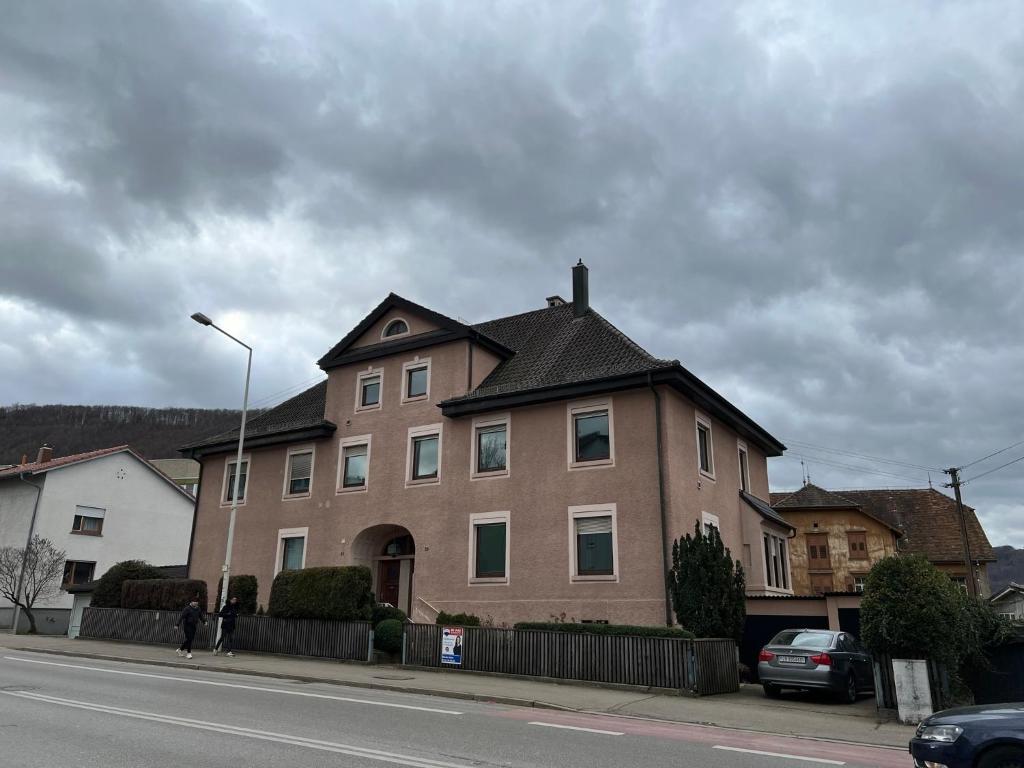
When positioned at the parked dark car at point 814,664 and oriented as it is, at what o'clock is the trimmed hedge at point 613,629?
The trimmed hedge is roughly at 8 o'clock from the parked dark car.

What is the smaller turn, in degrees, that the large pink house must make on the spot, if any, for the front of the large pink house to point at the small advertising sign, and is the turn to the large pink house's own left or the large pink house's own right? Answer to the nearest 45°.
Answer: approximately 45° to the large pink house's own left

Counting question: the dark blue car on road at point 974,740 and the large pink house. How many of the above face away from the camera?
0

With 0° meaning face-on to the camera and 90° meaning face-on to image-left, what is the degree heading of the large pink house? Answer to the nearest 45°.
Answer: approximately 45°

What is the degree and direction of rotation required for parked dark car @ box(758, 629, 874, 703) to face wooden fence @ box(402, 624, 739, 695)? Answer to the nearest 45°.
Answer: approximately 135° to its left

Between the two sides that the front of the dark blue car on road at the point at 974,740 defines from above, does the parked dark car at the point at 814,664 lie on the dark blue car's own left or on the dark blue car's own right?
on the dark blue car's own right

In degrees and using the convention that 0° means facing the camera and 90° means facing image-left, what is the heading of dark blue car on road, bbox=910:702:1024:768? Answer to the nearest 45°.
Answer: approximately 45°

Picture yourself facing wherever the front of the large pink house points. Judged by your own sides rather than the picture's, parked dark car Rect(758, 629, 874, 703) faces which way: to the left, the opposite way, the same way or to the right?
the opposite way

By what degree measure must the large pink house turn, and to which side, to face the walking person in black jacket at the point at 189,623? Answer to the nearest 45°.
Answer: approximately 45° to its right

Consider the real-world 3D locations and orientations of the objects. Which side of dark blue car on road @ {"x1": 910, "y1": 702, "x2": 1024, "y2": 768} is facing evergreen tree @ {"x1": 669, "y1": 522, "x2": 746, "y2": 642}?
right

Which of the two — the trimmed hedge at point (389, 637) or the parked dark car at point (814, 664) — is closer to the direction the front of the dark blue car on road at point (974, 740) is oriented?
the trimmed hedge

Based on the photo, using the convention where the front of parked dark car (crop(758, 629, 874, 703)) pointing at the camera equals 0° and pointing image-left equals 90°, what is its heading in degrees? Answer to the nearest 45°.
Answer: approximately 225°
